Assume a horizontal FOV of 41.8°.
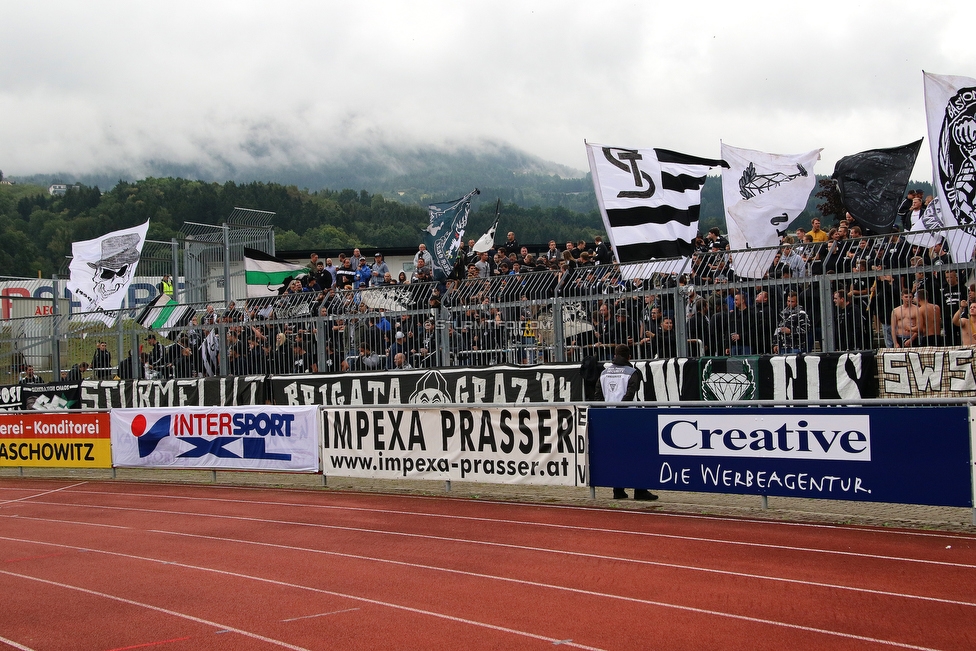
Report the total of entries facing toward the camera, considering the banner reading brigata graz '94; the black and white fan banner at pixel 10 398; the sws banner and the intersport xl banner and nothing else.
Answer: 4

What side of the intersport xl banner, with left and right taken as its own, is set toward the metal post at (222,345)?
back

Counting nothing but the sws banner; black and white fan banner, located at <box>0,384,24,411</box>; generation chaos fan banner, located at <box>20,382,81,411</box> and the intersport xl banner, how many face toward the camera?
4

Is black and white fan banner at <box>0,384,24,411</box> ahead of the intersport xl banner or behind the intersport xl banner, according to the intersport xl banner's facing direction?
behind

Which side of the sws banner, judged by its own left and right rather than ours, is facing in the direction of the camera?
front

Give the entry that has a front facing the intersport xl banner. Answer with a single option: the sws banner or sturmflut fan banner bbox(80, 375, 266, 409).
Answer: the sturmflut fan banner

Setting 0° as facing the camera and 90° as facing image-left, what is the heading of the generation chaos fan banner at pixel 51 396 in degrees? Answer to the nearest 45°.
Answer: approximately 0°

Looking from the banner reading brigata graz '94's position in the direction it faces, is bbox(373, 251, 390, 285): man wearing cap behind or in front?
behind

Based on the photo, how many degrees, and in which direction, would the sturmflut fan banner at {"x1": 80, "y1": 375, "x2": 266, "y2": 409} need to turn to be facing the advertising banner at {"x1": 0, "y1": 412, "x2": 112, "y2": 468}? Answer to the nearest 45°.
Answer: approximately 45° to its right

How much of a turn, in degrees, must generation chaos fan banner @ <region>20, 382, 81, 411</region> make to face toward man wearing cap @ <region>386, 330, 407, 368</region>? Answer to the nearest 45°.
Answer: approximately 45° to its left
